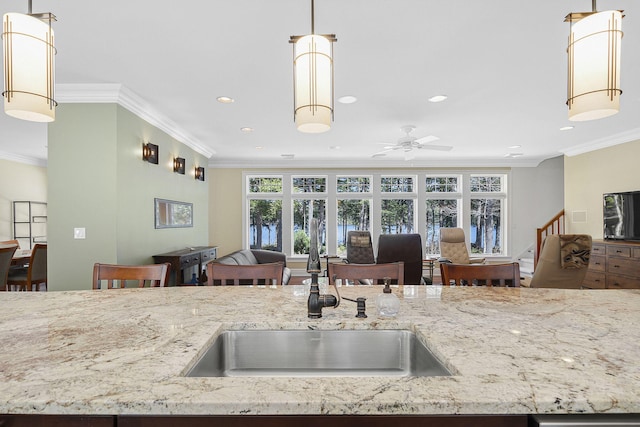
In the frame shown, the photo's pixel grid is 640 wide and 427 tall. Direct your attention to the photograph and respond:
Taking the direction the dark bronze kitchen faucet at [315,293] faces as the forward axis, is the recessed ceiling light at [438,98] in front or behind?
behind

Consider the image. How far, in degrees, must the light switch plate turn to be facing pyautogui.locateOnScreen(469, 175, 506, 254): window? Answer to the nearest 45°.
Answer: approximately 90° to its left

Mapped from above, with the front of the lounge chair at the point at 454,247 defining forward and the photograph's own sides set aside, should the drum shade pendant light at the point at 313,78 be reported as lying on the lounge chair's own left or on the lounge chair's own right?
on the lounge chair's own right

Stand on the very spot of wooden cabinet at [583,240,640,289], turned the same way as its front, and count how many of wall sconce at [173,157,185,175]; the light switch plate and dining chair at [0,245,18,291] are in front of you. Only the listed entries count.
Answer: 3

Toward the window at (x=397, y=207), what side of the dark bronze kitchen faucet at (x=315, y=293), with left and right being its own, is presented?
back

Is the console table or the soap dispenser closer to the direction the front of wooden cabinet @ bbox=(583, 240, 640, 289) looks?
the console table

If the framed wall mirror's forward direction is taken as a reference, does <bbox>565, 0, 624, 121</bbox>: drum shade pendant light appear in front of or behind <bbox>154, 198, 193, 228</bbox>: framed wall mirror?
in front

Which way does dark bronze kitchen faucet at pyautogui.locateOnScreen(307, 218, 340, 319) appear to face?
toward the camera

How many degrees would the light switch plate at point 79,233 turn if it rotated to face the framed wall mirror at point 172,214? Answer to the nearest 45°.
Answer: approximately 135° to its left
